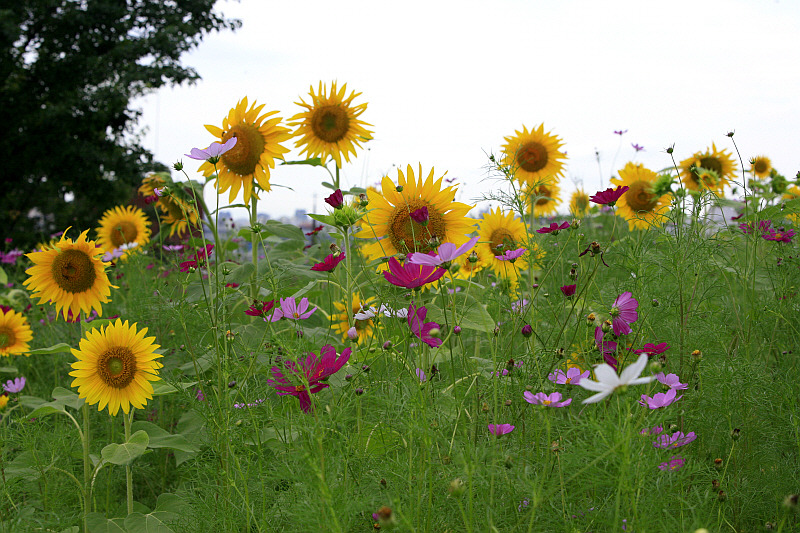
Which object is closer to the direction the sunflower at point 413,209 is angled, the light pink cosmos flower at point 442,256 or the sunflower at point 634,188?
the light pink cosmos flower

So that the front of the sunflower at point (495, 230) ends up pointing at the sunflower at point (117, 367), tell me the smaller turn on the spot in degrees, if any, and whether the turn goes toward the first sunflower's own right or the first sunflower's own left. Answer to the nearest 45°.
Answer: approximately 45° to the first sunflower's own right

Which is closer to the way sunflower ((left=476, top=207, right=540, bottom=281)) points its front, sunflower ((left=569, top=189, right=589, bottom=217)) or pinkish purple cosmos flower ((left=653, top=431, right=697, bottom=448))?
the pinkish purple cosmos flower

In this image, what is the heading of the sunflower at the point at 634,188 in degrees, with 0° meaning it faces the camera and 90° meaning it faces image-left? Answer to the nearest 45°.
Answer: approximately 0°

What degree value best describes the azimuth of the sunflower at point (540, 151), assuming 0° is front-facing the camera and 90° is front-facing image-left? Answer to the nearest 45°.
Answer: approximately 0°

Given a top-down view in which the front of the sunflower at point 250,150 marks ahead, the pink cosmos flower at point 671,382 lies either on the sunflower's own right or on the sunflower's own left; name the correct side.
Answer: on the sunflower's own left

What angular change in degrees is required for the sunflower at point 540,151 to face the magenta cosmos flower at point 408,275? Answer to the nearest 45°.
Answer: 0° — it already faces it

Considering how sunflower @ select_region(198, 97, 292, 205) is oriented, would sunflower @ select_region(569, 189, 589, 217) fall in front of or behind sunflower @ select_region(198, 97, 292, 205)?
behind

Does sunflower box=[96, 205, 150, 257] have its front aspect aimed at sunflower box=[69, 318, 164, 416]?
yes

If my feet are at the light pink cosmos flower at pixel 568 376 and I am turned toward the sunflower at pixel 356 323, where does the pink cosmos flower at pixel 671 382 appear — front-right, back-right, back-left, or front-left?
back-right
